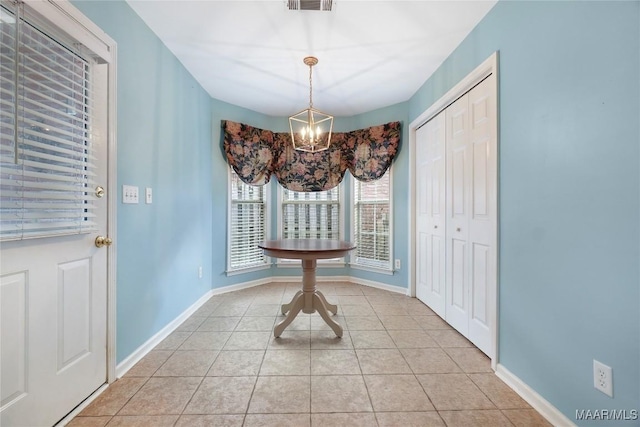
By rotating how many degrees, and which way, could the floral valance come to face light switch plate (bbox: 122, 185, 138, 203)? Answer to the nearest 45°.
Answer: approximately 45° to its right

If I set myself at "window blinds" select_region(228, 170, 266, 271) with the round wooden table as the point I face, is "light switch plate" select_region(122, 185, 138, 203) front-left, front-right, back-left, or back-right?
front-right

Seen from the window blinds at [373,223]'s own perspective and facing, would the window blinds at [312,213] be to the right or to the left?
on its right

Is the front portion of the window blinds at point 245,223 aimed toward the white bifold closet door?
yes

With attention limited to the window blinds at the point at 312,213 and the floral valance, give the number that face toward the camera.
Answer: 2

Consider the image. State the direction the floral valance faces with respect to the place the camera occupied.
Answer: facing the viewer

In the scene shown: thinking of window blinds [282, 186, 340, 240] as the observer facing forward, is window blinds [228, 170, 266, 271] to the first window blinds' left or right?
on its right

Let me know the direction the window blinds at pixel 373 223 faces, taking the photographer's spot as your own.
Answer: facing the viewer and to the left of the viewer

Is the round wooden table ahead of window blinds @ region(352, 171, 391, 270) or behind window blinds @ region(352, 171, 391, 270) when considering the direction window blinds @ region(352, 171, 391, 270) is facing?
ahead

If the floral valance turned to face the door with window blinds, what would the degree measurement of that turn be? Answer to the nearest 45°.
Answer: approximately 45° to its right

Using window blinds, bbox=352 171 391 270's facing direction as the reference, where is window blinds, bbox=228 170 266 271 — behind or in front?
in front

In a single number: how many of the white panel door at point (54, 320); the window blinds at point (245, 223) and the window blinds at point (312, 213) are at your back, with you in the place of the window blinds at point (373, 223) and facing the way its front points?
0

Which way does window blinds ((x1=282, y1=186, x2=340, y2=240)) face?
toward the camera
